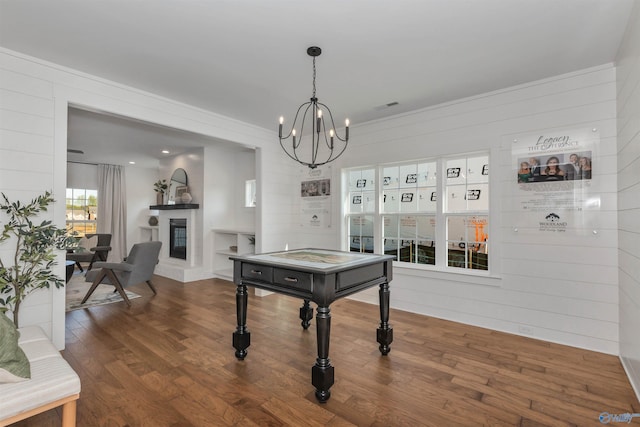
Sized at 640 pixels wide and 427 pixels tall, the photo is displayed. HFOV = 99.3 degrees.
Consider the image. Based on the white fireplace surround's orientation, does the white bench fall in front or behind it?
in front

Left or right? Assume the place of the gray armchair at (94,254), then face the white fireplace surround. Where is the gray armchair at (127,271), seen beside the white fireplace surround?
right

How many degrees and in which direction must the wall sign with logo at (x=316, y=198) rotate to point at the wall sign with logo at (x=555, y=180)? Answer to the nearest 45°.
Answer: approximately 90° to its left

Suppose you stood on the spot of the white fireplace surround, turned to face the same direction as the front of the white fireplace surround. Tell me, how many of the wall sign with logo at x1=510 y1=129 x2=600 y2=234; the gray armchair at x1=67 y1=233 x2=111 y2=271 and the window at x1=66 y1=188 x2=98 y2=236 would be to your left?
1

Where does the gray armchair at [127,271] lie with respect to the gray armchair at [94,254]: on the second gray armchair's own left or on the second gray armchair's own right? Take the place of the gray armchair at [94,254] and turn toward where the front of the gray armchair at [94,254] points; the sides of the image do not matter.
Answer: on the second gray armchair's own left

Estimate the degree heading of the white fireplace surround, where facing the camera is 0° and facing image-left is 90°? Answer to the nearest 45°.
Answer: approximately 45°

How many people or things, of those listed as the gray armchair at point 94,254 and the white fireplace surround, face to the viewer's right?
0

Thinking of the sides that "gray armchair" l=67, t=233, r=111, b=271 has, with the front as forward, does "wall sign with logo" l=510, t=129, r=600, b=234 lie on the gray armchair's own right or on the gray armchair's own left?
on the gray armchair's own left

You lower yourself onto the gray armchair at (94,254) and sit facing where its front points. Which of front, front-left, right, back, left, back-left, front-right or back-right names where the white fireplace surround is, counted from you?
back-left
